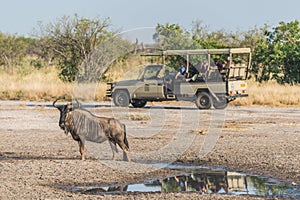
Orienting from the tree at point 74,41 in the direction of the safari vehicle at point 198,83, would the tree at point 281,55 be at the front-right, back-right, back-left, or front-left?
front-left

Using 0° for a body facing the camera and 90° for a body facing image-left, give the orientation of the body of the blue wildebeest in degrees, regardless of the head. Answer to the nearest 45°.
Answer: approximately 90°

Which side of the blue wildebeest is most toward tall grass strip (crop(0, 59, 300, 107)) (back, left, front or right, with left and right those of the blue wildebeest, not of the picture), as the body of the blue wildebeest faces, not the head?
right

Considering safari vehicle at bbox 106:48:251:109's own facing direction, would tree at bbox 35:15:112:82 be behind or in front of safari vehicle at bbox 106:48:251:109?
in front

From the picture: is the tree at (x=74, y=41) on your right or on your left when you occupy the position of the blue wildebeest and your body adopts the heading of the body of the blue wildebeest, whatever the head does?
on your right

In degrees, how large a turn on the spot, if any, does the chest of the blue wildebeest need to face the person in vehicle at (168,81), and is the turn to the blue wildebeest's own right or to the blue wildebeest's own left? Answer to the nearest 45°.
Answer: approximately 90° to the blue wildebeest's own right

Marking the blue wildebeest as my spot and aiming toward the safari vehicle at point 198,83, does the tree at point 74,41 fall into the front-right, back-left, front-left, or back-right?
front-left

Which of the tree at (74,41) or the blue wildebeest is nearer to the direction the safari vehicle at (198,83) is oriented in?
the tree

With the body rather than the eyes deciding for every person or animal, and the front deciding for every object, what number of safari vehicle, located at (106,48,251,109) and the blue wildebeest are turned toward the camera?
0

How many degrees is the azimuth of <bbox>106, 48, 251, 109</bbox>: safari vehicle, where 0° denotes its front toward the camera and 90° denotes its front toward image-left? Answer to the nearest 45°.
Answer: approximately 135°
